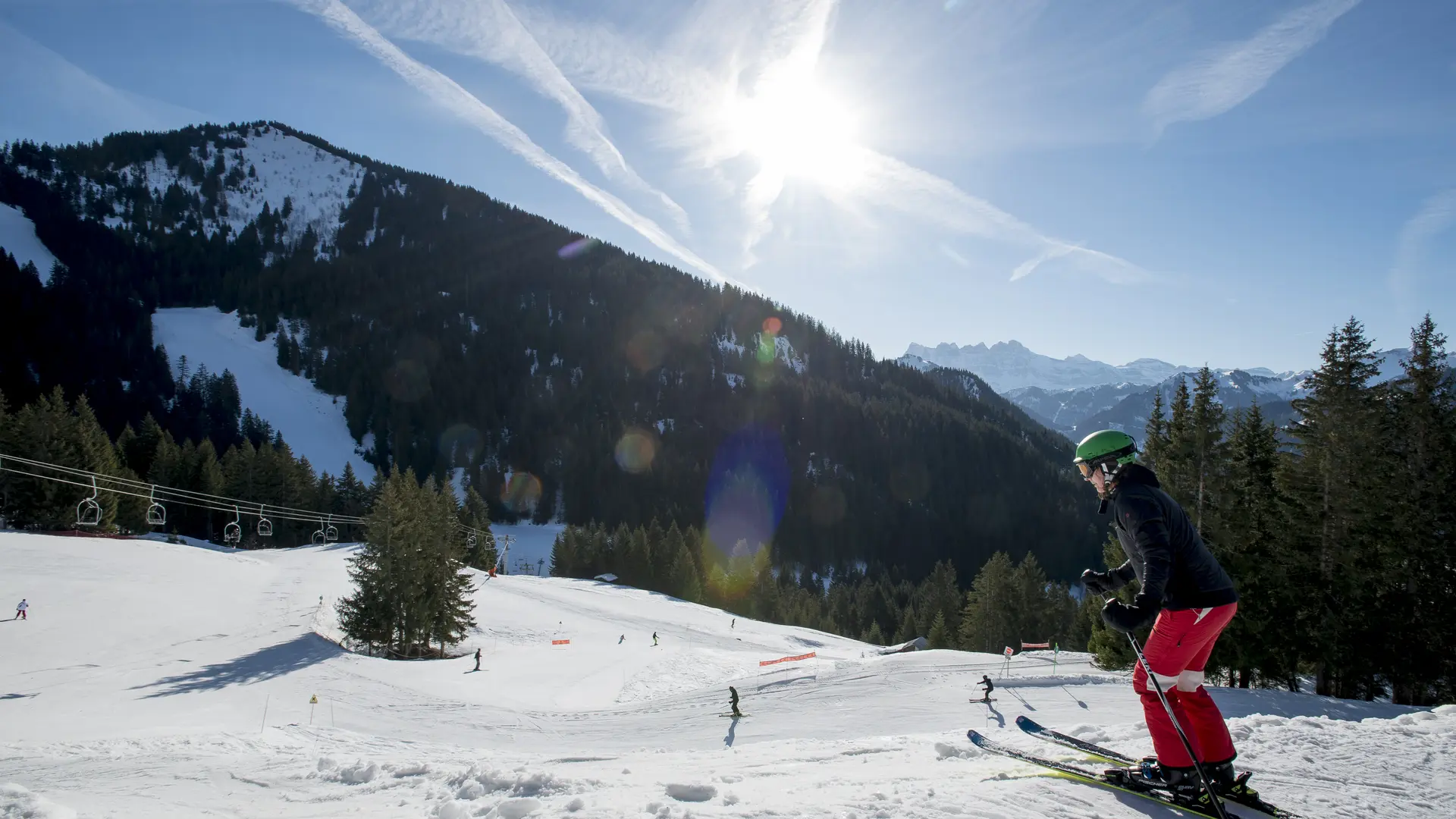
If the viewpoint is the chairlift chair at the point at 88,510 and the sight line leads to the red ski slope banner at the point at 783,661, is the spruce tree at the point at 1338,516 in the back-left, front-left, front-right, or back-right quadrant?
front-right

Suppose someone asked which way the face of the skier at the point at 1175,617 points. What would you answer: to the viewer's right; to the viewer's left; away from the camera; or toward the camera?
to the viewer's left

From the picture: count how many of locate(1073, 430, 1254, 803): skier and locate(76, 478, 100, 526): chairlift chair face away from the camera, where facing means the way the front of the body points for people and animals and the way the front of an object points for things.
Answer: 0

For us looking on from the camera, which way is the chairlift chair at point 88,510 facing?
facing the viewer and to the left of the viewer

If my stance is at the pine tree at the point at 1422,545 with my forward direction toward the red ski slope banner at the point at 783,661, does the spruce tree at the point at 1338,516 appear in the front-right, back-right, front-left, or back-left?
front-left

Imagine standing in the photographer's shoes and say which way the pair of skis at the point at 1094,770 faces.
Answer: facing away from the viewer and to the left of the viewer

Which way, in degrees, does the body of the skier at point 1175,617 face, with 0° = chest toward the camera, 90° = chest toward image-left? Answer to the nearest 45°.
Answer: approximately 90°

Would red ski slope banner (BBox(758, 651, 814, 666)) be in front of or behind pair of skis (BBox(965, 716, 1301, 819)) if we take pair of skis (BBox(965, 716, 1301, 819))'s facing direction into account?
in front

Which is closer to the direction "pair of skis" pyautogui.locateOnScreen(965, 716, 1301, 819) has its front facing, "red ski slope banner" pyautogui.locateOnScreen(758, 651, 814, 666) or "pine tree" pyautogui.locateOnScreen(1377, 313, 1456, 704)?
the red ski slope banner
